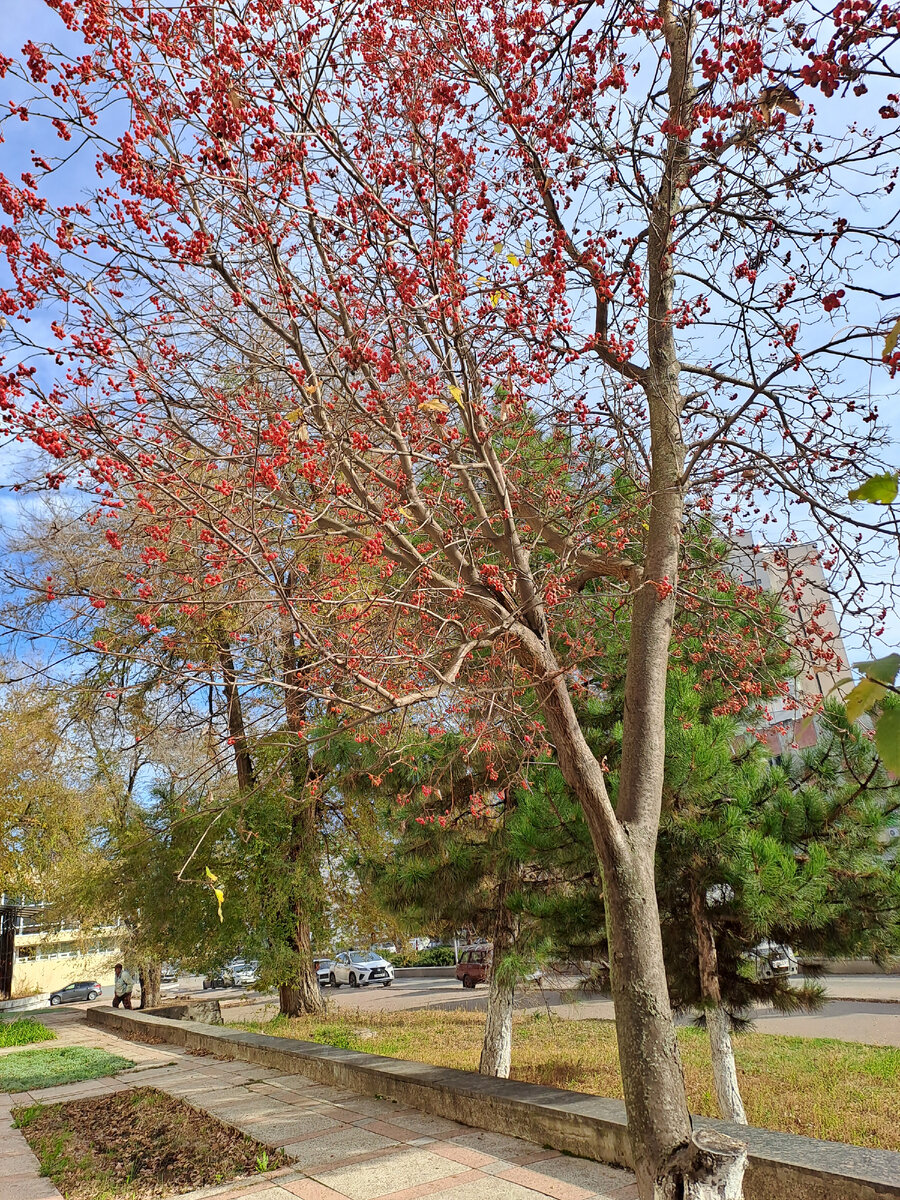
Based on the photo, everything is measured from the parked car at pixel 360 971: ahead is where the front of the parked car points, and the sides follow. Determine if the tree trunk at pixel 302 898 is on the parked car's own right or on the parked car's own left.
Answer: on the parked car's own right

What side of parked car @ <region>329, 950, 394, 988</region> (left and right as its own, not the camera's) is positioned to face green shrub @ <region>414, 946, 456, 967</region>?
left

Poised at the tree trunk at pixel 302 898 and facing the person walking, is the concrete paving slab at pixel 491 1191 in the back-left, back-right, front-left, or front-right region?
back-left

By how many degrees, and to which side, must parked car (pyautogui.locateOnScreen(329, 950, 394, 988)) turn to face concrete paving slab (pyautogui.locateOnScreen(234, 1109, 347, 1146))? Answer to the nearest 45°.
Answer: approximately 45° to its right

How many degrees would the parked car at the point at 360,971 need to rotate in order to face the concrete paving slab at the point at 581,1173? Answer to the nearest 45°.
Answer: approximately 45° to its right

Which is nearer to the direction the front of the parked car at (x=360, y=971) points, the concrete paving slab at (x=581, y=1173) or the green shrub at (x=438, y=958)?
the concrete paving slab

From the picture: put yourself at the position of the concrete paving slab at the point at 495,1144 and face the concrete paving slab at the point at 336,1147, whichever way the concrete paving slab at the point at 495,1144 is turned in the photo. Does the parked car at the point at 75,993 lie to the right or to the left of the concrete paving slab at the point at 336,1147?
right

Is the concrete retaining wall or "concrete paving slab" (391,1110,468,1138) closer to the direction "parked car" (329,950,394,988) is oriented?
the concrete paving slab

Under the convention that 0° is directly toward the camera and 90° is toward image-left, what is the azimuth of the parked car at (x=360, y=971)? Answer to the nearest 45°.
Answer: approximately 315°

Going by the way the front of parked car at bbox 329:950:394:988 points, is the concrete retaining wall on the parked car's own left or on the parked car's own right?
on the parked car's own left
